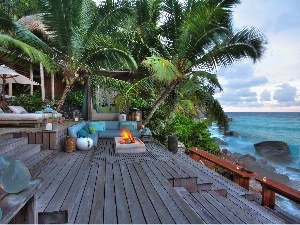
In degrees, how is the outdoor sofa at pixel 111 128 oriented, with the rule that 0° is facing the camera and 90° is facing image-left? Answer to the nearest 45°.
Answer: approximately 0°

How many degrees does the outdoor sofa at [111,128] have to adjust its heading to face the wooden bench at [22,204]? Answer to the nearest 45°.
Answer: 0° — it already faces it

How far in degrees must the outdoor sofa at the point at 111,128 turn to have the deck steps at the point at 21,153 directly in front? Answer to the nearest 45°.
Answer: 0° — it already faces it

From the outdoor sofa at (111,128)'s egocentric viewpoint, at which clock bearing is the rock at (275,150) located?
The rock is roughly at 8 o'clock from the outdoor sofa.

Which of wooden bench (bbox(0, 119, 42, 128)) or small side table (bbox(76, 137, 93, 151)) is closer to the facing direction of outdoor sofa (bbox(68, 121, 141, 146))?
the small side table

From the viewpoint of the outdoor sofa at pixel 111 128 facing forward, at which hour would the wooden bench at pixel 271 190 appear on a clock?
The wooden bench is roughly at 11 o'clock from the outdoor sofa.

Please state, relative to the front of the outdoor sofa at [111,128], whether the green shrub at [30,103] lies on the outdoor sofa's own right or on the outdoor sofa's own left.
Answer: on the outdoor sofa's own right
